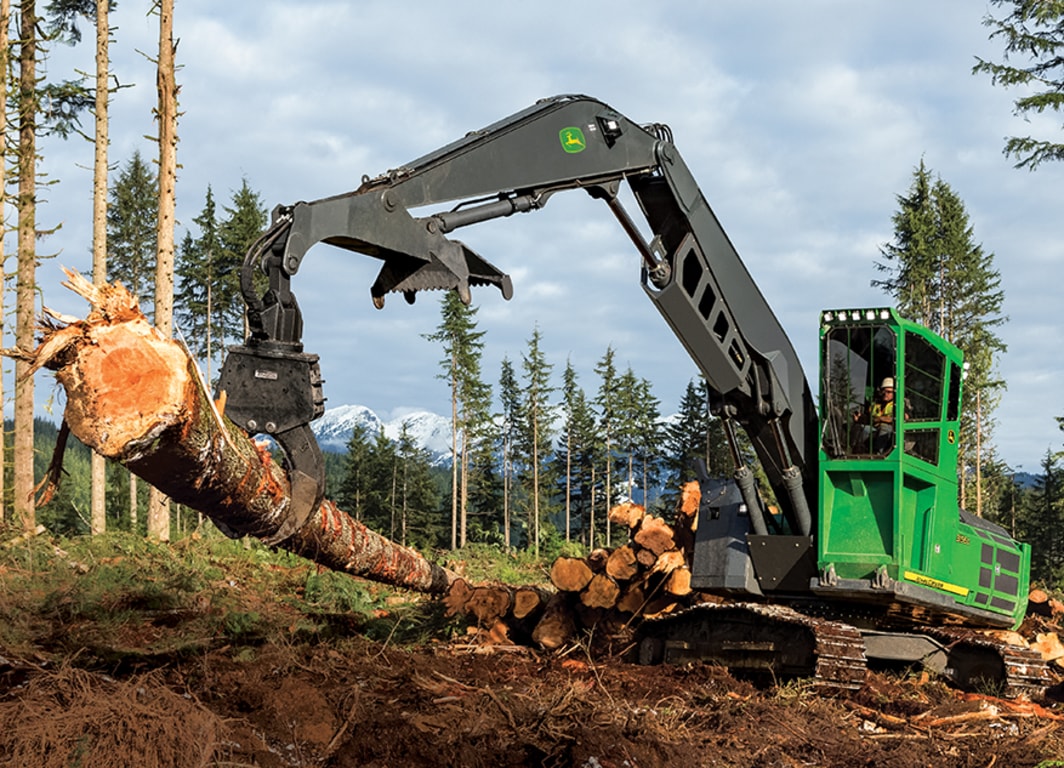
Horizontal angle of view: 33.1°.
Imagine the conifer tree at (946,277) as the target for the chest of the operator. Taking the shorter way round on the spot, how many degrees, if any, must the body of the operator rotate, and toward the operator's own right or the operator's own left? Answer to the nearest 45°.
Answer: approximately 135° to the operator's own right

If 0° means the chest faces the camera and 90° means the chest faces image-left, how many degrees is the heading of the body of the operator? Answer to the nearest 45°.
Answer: approximately 45°

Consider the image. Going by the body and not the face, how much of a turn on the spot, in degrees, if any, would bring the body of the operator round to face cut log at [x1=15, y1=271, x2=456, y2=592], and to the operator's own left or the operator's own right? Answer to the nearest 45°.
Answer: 0° — they already face it
